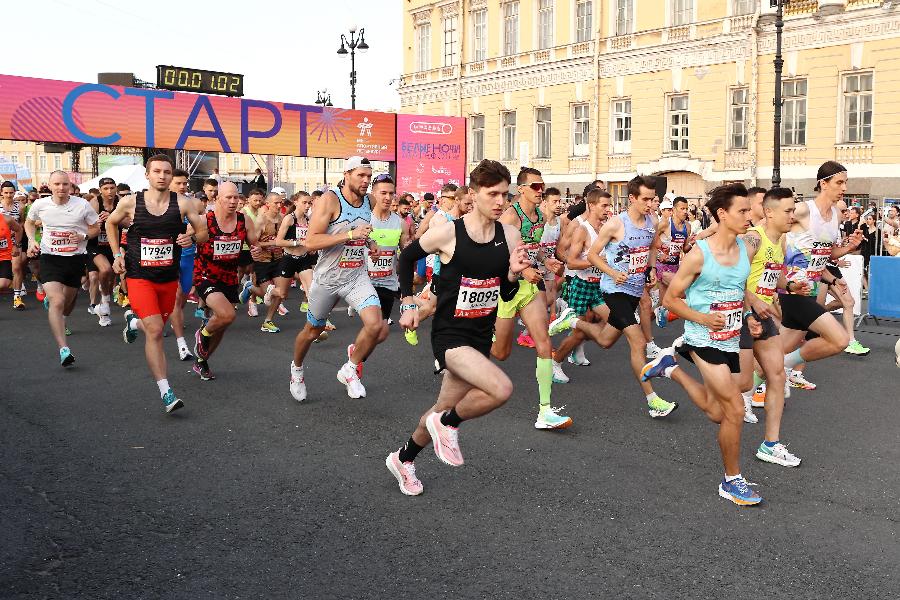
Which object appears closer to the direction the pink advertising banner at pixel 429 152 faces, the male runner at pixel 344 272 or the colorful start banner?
the male runner

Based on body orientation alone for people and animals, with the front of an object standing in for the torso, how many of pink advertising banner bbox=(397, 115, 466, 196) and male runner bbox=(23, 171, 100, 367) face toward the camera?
2

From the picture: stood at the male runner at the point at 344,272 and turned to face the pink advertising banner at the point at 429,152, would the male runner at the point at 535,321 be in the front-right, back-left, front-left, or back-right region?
back-right

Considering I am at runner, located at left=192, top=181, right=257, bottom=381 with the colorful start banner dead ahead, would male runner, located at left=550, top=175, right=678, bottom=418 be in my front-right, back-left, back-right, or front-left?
back-right

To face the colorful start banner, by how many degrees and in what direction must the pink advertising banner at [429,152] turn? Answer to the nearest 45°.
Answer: approximately 45° to its right

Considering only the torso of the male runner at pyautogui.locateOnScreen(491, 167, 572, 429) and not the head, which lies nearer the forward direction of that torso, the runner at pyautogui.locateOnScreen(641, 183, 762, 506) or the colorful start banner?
the runner

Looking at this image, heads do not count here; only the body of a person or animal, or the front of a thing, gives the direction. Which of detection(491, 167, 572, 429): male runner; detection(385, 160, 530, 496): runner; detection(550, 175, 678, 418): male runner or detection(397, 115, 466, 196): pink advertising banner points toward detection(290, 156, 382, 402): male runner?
the pink advertising banner

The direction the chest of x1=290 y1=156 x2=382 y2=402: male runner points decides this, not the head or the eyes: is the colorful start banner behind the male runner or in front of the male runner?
behind

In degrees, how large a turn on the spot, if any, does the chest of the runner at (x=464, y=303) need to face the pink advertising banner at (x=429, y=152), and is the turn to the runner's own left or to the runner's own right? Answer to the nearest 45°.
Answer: approximately 135° to the runner's own left

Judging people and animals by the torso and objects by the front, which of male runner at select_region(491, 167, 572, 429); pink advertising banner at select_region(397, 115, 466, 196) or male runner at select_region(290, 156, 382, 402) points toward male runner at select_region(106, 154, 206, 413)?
the pink advertising banner

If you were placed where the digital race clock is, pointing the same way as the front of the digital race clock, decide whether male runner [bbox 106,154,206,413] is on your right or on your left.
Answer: on your right

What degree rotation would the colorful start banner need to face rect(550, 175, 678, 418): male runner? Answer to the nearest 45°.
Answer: approximately 45° to its right
